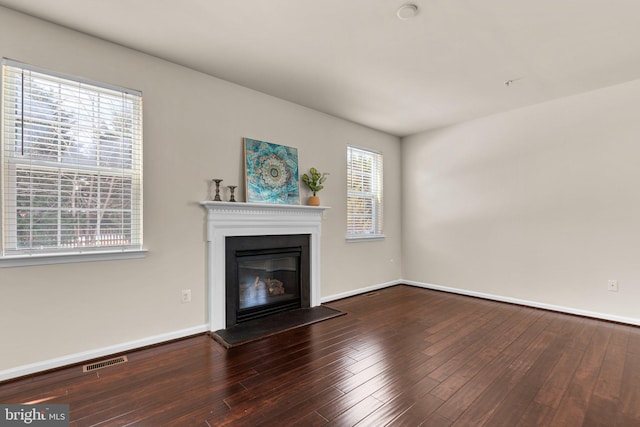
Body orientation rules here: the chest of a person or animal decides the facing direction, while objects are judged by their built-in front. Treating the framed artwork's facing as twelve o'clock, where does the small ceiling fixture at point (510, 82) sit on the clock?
The small ceiling fixture is roughly at 11 o'clock from the framed artwork.

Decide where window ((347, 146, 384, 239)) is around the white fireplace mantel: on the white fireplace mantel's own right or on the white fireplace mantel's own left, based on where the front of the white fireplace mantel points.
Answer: on the white fireplace mantel's own left

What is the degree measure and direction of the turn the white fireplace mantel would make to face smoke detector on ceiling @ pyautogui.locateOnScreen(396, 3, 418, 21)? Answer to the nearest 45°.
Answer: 0° — it already faces it

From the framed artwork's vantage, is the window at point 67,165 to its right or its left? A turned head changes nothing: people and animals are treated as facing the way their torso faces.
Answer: on its right

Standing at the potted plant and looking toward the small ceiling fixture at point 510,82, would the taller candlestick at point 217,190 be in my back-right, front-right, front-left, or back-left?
back-right

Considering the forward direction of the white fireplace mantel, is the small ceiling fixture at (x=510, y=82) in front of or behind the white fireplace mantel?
in front

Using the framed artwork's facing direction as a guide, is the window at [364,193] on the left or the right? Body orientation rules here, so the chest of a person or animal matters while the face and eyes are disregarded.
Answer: on its left

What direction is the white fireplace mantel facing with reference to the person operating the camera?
facing the viewer and to the right of the viewer

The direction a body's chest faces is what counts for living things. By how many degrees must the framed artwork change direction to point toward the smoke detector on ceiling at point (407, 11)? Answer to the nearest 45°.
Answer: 0° — it already faces it
